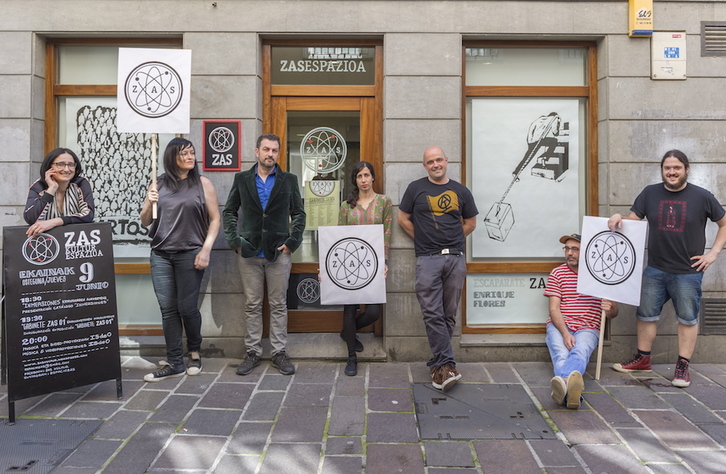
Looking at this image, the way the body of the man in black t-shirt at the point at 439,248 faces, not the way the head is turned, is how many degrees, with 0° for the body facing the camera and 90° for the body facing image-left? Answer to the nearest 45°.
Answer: approximately 0°

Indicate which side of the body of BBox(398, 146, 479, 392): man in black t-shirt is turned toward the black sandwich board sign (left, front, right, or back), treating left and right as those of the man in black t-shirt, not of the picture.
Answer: right

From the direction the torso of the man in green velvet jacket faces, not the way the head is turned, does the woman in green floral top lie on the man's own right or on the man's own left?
on the man's own left

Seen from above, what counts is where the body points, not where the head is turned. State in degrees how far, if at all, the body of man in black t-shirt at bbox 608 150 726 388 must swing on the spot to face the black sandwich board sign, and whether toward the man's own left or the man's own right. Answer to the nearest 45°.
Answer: approximately 45° to the man's own right

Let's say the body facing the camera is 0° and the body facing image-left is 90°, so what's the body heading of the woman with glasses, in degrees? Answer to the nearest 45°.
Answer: approximately 0°
